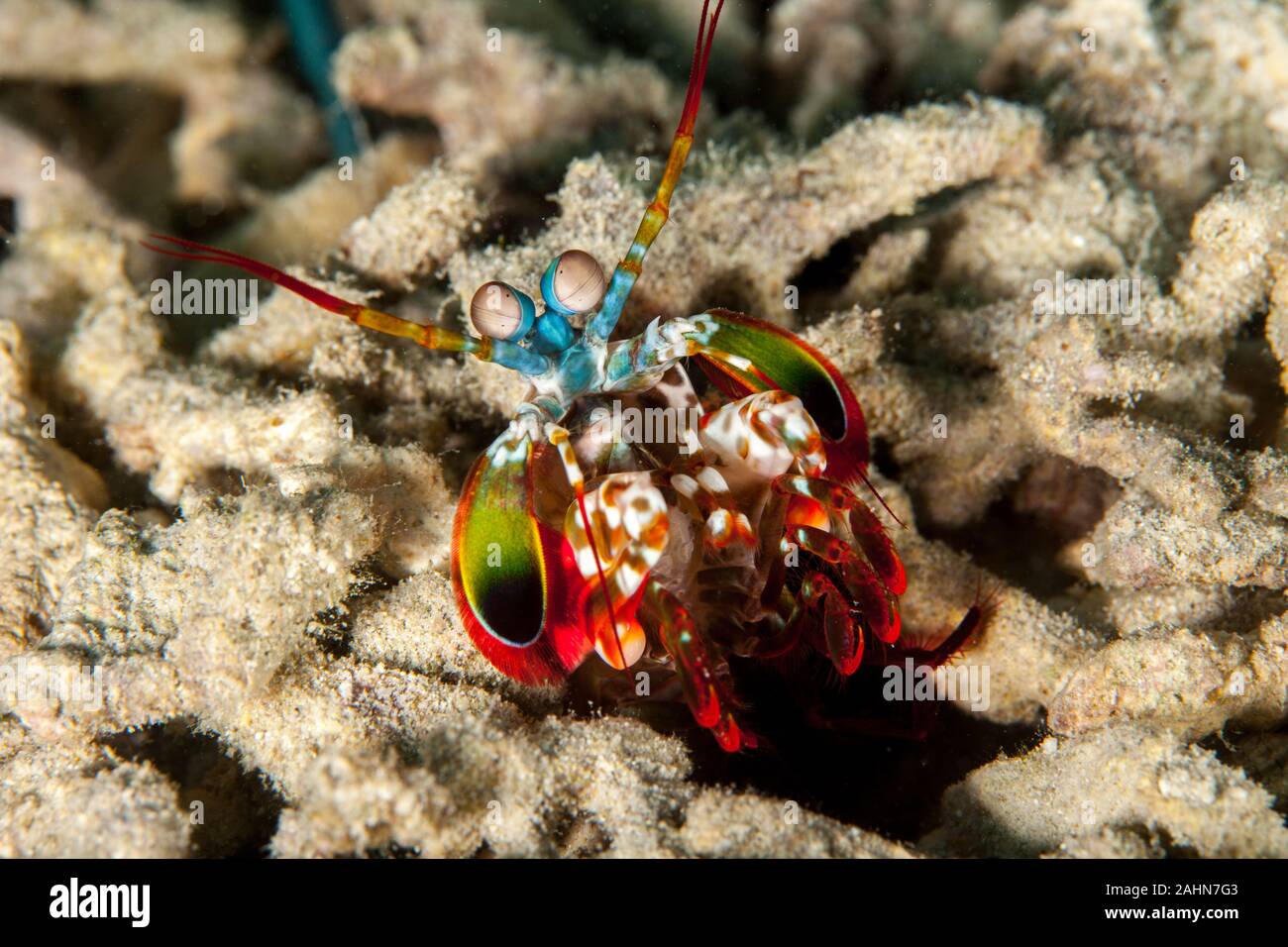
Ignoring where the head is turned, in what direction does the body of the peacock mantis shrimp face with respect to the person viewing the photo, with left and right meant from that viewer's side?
facing the viewer
